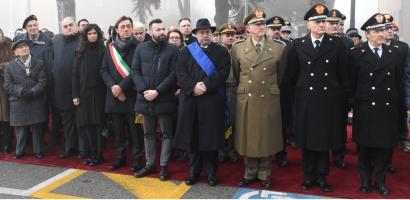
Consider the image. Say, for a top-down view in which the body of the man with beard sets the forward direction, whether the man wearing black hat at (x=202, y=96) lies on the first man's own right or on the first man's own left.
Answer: on the first man's own left

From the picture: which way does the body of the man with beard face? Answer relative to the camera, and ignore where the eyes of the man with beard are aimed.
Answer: toward the camera

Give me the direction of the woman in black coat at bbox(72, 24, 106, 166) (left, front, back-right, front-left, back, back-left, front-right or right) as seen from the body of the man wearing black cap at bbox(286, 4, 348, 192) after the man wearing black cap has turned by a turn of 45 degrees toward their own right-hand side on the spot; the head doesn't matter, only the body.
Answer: front-right

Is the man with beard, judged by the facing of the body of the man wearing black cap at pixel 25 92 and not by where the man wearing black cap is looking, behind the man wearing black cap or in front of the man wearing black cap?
in front

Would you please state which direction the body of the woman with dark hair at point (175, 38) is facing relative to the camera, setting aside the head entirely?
toward the camera

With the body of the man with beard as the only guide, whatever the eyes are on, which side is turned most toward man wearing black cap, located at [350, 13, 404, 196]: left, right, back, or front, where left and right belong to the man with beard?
left

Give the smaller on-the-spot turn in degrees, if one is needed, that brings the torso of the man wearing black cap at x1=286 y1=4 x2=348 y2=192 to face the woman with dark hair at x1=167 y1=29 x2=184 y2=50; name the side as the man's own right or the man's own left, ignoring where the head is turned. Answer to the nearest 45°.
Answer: approximately 135° to the man's own right

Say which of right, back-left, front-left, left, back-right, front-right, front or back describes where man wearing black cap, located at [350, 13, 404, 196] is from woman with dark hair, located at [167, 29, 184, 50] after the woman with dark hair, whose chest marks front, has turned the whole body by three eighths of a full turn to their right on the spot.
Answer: back

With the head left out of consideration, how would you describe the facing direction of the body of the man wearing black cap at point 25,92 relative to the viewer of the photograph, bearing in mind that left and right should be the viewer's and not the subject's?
facing the viewer

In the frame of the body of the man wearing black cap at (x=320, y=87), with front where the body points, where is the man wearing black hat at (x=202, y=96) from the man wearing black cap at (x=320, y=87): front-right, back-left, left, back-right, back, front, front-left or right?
right

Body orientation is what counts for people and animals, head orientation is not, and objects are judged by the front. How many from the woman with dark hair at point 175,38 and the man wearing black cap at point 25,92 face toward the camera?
2
